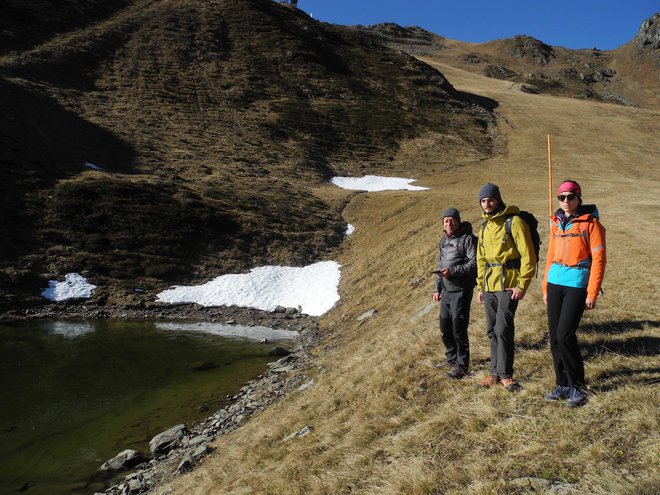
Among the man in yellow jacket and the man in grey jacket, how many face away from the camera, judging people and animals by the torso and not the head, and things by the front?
0

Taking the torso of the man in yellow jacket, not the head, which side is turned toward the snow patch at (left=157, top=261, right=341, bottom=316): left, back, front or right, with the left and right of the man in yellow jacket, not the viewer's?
right

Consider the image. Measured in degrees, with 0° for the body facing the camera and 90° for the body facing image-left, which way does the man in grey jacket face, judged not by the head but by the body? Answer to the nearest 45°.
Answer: approximately 45°

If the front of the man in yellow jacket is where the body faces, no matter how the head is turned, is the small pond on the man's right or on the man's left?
on the man's right

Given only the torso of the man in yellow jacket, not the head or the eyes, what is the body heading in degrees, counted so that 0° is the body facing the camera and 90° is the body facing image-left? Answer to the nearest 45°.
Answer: approximately 45°

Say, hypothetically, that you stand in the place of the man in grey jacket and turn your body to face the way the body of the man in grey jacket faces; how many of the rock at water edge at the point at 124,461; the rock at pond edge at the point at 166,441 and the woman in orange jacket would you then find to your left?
1

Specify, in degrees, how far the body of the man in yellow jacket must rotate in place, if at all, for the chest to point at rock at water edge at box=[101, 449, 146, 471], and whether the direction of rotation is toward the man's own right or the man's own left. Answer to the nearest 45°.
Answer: approximately 45° to the man's own right

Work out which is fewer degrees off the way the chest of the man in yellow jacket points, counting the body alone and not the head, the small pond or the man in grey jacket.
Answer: the small pond

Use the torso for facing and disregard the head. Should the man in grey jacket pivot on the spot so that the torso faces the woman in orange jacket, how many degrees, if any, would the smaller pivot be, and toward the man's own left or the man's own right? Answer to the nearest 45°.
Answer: approximately 90° to the man's own left

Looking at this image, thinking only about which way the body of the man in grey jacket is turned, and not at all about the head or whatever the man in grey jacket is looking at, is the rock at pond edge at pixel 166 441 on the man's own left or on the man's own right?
on the man's own right
